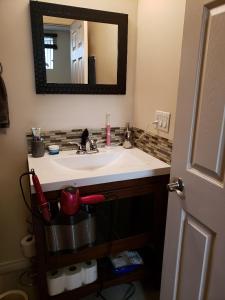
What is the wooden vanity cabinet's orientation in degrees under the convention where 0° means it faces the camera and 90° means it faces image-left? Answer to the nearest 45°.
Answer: approximately 315°

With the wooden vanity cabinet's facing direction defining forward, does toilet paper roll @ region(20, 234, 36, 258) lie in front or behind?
behind
